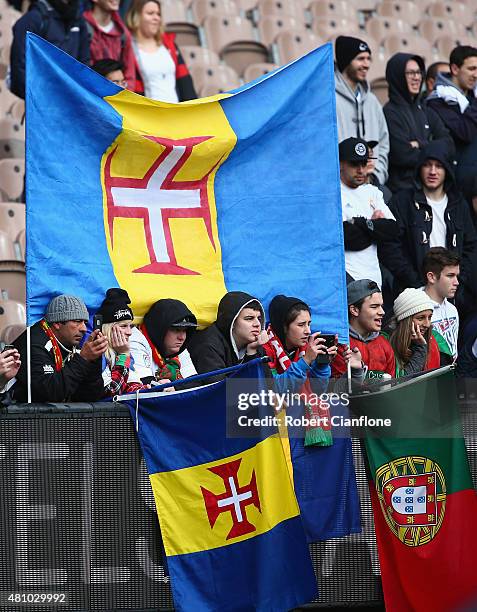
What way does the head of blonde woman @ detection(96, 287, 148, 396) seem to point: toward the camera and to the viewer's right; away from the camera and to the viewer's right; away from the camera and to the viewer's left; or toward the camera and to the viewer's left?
toward the camera and to the viewer's right

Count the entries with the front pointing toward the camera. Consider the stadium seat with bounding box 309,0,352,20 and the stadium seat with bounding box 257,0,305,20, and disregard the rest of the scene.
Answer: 2

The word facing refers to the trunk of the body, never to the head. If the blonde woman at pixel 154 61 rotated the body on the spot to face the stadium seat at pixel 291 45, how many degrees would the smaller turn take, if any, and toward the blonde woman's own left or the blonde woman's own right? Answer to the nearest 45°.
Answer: approximately 135° to the blonde woman's own left

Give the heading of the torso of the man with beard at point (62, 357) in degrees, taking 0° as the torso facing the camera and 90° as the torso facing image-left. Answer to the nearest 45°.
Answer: approximately 315°

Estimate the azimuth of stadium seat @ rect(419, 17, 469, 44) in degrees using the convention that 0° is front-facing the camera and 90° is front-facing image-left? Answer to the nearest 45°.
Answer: approximately 315°

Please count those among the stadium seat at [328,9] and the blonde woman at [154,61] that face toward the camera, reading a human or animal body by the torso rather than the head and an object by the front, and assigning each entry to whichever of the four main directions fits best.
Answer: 2

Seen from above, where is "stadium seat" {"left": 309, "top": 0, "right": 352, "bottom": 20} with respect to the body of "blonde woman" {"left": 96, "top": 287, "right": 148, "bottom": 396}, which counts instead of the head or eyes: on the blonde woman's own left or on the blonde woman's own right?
on the blonde woman's own left

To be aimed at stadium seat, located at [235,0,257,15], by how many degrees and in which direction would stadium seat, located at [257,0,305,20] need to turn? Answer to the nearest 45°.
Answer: approximately 90° to its right

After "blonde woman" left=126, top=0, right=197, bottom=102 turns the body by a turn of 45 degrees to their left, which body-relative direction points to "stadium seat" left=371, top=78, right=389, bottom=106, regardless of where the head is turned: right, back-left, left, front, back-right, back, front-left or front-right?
left
